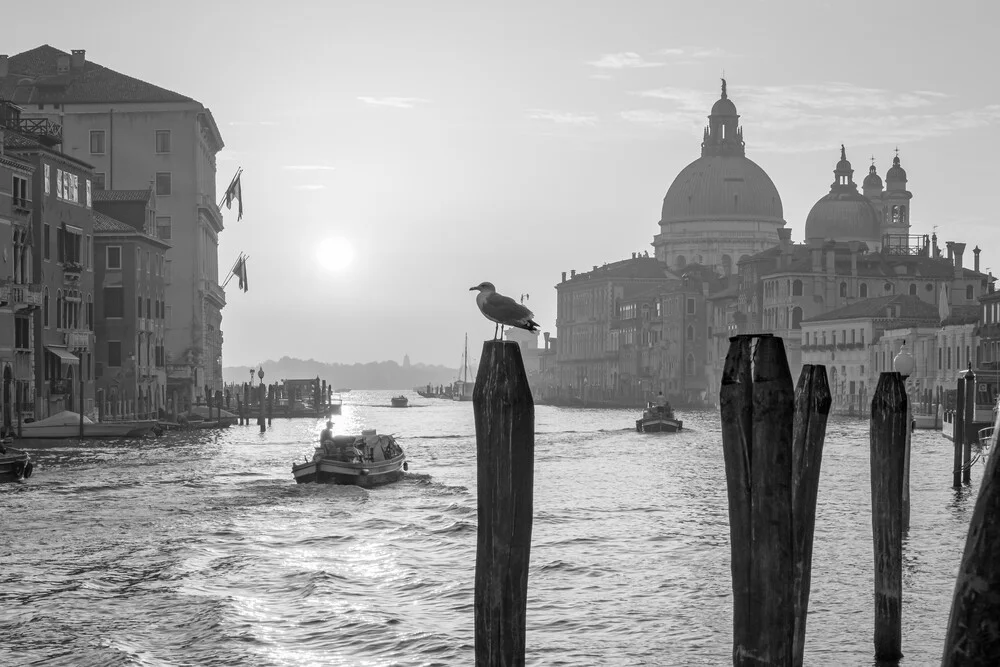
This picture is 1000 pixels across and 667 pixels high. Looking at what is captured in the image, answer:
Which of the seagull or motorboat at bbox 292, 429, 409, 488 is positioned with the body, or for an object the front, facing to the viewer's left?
the seagull

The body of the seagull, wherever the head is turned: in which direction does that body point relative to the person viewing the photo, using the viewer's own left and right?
facing to the left of the viewer

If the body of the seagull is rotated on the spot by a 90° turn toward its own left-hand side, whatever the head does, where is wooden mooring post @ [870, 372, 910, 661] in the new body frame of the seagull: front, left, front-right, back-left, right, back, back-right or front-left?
back-left

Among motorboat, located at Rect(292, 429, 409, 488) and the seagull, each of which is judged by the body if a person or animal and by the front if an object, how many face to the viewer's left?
1

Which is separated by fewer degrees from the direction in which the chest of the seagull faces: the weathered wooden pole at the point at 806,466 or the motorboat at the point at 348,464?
the motorboat
